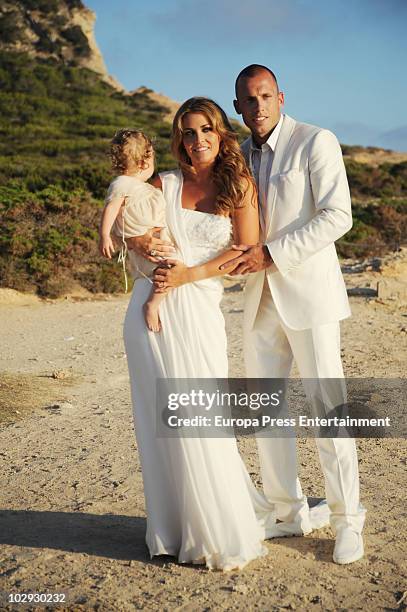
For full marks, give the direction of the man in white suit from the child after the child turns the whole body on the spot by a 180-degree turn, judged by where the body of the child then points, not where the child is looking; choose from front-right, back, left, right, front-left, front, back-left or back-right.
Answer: back-left

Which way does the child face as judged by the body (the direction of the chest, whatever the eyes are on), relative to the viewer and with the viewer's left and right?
facing away from the viewer and to the right of the viewer

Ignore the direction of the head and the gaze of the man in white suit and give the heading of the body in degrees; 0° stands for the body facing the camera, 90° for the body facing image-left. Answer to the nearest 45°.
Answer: approximately 45°
